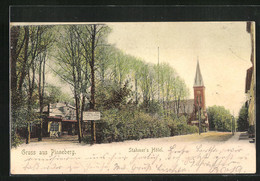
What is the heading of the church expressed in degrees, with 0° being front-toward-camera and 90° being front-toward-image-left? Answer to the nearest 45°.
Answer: approximately 315°

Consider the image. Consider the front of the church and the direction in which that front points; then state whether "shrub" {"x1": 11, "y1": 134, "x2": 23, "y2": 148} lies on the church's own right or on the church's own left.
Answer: on the church's own right

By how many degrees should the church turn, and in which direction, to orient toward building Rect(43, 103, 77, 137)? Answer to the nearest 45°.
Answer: approximately 135° to its right
